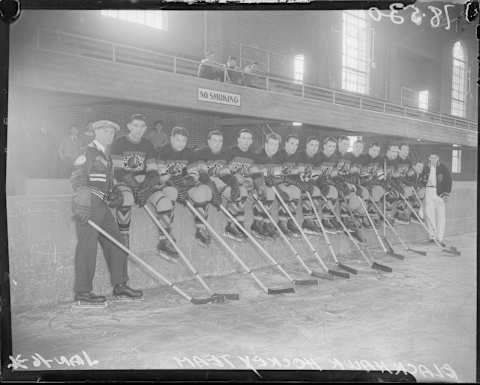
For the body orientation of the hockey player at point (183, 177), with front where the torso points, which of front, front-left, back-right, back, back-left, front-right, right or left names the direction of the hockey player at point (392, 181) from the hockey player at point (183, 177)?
left

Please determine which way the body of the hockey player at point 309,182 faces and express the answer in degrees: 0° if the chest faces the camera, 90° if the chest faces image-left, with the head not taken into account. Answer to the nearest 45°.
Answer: approximately 315°

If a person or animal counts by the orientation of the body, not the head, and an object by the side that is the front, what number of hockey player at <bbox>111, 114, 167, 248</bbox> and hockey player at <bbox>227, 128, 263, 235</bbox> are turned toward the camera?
2

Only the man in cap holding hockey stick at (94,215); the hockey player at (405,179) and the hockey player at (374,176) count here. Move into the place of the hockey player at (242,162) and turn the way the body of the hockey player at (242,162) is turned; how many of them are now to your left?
2

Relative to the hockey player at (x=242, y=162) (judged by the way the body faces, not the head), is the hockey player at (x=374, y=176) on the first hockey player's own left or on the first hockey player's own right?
on the first hockey player's own left

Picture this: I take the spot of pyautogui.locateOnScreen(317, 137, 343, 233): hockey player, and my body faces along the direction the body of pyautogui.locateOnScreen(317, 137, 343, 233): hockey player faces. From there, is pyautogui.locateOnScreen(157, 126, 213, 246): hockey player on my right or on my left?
on my right

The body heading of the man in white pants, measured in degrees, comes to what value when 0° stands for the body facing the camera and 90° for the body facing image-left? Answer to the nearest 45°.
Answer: approximately 45°
